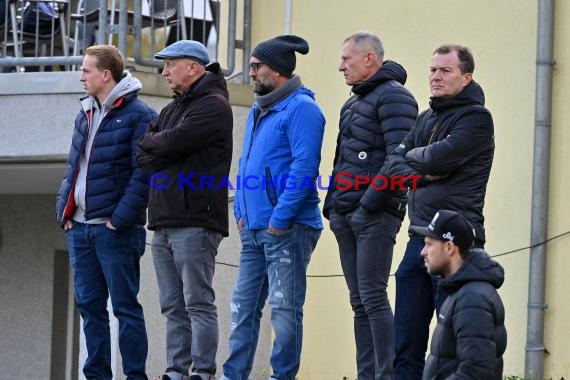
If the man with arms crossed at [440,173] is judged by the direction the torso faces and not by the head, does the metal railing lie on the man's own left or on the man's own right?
on the man's own right

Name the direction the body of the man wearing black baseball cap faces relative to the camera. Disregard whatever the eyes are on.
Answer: to the viewer's left

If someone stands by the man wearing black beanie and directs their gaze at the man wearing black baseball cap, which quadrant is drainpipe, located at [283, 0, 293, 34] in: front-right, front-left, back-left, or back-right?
back-left

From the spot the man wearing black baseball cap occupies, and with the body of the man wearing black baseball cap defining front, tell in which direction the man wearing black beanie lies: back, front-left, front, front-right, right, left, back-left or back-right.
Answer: front-right

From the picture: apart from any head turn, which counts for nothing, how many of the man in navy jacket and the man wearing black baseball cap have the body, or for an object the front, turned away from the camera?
0

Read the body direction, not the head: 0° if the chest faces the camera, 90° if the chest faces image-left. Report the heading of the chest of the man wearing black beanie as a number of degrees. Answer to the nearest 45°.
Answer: approximately 45°

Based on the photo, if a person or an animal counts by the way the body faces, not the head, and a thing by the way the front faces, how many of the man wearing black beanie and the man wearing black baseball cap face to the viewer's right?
0

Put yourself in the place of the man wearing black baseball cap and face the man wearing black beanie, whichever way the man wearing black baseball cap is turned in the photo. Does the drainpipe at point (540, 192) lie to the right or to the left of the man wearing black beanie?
right

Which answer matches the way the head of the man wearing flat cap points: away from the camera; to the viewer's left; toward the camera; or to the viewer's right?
to the viewer's left

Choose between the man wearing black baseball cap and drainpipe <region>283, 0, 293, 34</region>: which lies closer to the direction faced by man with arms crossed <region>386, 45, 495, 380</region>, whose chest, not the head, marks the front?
the man wearing black baseball cap

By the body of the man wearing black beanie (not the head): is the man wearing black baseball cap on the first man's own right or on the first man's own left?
on the first man's own left

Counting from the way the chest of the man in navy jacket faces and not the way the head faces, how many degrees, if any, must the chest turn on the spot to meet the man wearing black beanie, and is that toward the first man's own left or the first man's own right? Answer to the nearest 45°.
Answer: approximately 90° to the first man's own left

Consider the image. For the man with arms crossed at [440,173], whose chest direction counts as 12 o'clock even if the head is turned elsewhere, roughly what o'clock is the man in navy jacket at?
The man in navy jacket is roughly at 2 o'clock from the man with arms crossed.
